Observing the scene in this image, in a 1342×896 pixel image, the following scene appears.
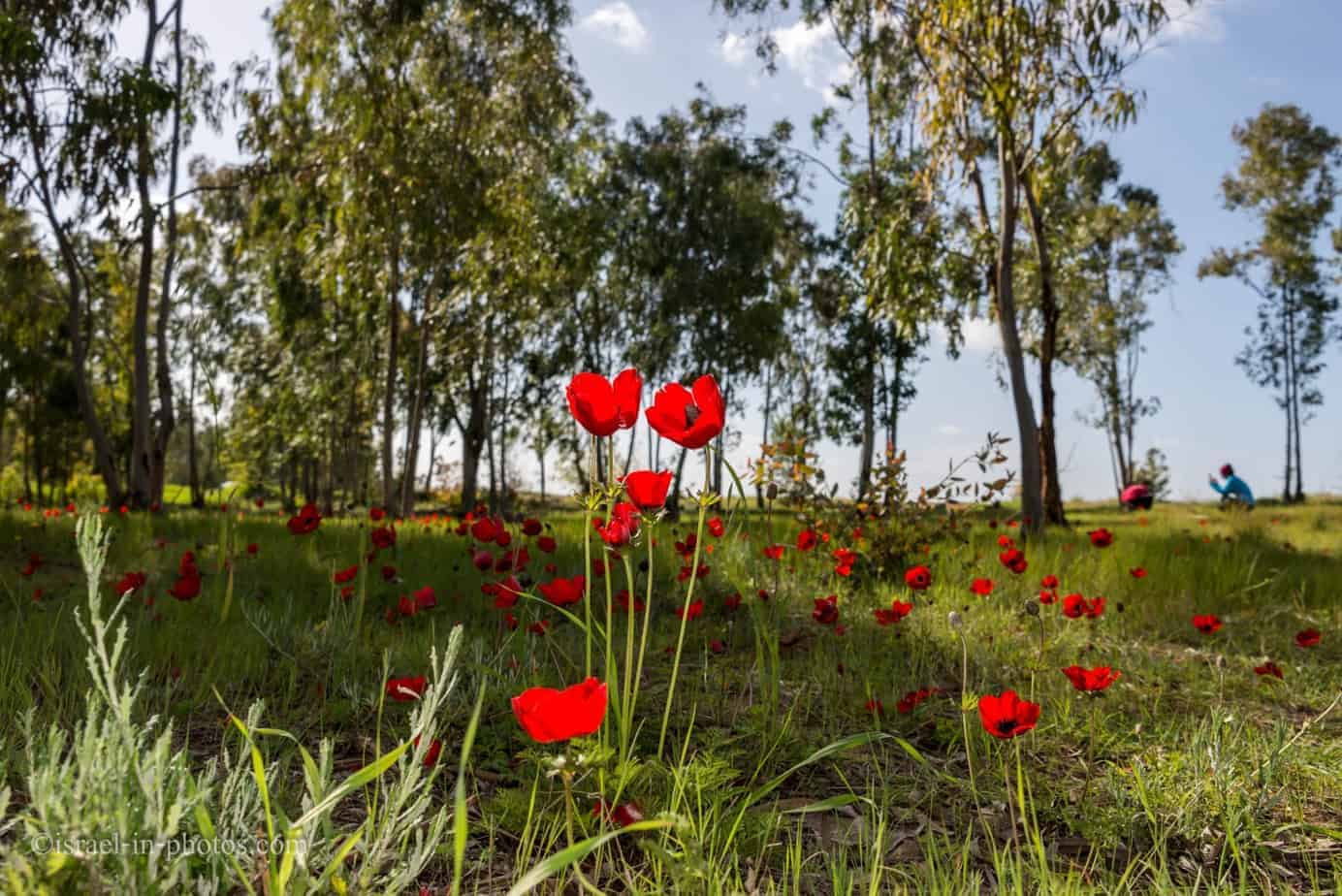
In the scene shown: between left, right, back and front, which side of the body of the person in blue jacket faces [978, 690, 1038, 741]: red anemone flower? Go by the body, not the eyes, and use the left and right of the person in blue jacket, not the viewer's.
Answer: left

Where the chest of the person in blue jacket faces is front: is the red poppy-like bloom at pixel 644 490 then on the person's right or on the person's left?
on the person's left

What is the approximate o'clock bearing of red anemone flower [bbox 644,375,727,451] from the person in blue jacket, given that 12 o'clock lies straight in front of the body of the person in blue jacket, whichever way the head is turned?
The red anemone flower is roughly at 9 o'clock from the person in blue jacket.

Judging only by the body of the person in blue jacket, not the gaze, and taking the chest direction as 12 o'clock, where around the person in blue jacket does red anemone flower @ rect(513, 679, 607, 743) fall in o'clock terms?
The red anemone flower is roughly at 9 o'clock from the person in blue jacket.

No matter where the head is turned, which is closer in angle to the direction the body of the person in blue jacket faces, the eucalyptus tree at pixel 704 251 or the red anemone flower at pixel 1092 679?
the eucalyptus tree

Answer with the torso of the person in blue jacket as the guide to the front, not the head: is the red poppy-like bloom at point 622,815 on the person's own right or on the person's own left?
on the person's own left

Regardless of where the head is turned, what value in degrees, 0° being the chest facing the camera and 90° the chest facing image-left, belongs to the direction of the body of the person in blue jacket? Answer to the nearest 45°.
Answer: approximately 90°

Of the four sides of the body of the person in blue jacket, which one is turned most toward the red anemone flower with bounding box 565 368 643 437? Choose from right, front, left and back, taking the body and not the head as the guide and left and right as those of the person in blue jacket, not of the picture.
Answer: left

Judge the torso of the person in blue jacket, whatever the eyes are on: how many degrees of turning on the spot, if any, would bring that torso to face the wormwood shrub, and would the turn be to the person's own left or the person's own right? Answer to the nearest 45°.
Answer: approximately 90° to the person's own left
